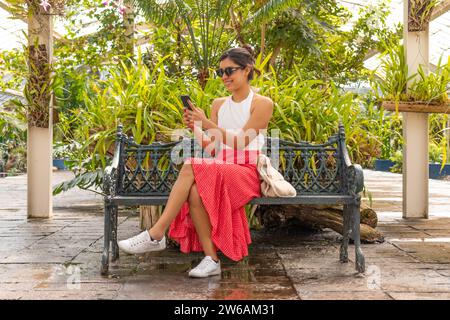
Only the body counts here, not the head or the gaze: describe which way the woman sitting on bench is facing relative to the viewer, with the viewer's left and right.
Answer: facing the viewer and to the left of the viewer

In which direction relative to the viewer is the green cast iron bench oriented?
toward the camera

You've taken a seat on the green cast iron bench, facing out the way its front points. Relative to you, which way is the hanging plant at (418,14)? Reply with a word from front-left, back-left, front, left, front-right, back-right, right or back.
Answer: back-left

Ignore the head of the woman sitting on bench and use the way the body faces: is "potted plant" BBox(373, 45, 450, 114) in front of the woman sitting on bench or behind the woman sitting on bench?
behind

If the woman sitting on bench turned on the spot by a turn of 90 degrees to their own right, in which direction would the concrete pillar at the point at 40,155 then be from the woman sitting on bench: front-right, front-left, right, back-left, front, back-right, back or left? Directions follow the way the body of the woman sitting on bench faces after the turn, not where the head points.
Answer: front

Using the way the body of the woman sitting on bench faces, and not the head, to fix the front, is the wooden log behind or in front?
behind

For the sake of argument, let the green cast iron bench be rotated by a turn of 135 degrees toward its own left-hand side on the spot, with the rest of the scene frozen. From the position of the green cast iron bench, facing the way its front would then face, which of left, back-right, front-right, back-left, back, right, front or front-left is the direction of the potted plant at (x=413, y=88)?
front

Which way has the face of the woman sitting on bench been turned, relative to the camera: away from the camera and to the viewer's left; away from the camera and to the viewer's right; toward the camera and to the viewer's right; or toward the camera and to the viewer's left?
toward the camera and to the viewer's left

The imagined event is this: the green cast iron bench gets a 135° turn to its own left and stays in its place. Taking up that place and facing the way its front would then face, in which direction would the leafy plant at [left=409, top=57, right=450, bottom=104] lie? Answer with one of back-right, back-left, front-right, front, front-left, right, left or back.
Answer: front
